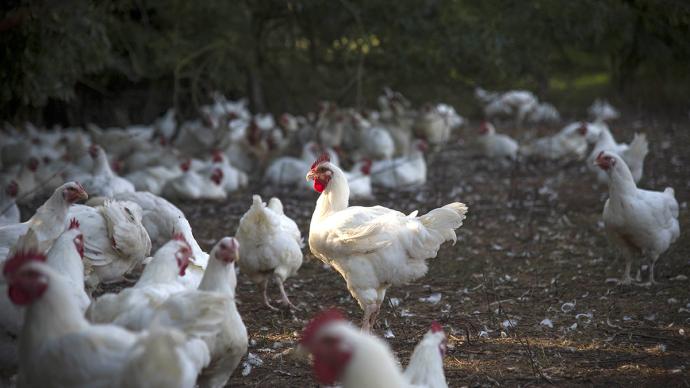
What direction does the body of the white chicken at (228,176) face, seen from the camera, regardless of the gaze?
to the viewer's left

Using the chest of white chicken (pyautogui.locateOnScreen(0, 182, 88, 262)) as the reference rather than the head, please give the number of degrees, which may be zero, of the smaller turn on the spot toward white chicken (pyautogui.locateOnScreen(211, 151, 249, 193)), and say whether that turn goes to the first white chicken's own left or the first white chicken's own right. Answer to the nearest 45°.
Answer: approximately 45° to the first white chicken's own left

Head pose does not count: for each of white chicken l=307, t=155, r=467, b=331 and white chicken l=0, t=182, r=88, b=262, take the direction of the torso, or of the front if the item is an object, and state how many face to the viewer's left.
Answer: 1

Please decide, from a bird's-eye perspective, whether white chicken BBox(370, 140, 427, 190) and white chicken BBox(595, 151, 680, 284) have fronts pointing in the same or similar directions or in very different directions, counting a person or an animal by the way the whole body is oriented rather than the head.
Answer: very different directions

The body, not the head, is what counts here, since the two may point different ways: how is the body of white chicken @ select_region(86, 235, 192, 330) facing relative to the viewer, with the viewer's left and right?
facing to the right of the viewer

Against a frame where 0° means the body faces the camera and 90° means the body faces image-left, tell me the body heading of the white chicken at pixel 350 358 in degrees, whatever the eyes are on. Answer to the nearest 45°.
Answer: approximately 90°

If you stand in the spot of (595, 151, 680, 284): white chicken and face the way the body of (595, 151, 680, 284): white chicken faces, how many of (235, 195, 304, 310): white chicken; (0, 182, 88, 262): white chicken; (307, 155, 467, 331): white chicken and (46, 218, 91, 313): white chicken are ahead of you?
4

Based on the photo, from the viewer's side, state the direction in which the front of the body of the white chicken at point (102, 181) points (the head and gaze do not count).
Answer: to the viewer's left

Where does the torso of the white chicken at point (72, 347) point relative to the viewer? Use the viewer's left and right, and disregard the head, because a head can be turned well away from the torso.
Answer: facing to the left of the viewer

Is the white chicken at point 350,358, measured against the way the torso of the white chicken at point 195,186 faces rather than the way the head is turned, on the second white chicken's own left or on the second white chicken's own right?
on the second white chicken's own right

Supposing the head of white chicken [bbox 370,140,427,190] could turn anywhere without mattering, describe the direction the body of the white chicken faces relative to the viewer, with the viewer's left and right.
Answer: facing to the right of the viewer
